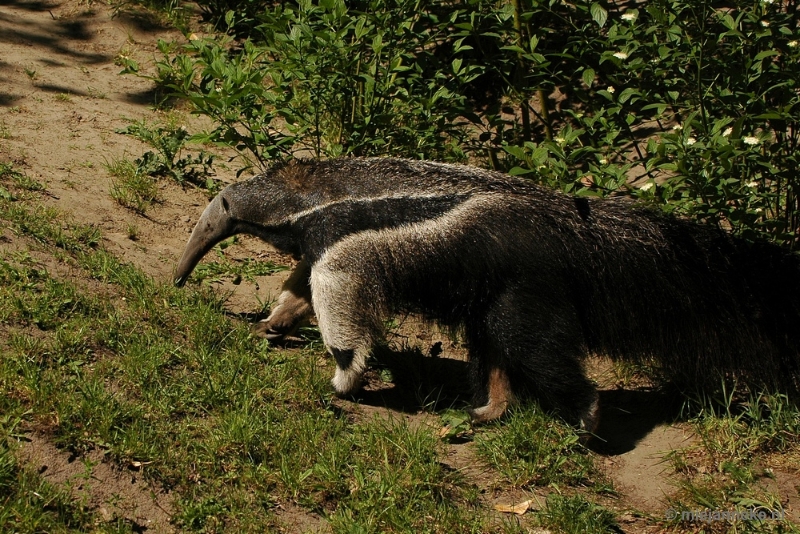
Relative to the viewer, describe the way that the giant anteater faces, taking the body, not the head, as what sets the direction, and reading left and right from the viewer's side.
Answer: facing to the left of the viewer

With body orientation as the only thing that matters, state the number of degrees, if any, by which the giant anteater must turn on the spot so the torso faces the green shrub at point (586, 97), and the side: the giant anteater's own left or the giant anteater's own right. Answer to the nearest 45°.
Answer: approximately 90° to the giant anteater's own right

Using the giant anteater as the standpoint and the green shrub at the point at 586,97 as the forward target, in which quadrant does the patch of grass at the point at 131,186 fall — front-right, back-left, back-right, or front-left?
front-left

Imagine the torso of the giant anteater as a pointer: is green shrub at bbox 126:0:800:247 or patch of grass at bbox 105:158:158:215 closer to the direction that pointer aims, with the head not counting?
the patch of grass

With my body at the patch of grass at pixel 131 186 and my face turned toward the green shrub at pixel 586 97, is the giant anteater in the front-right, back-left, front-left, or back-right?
front-right

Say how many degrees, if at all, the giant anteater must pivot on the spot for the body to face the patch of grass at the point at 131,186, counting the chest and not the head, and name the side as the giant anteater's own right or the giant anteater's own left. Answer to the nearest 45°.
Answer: approximately 45° to the giant anteater's own right
